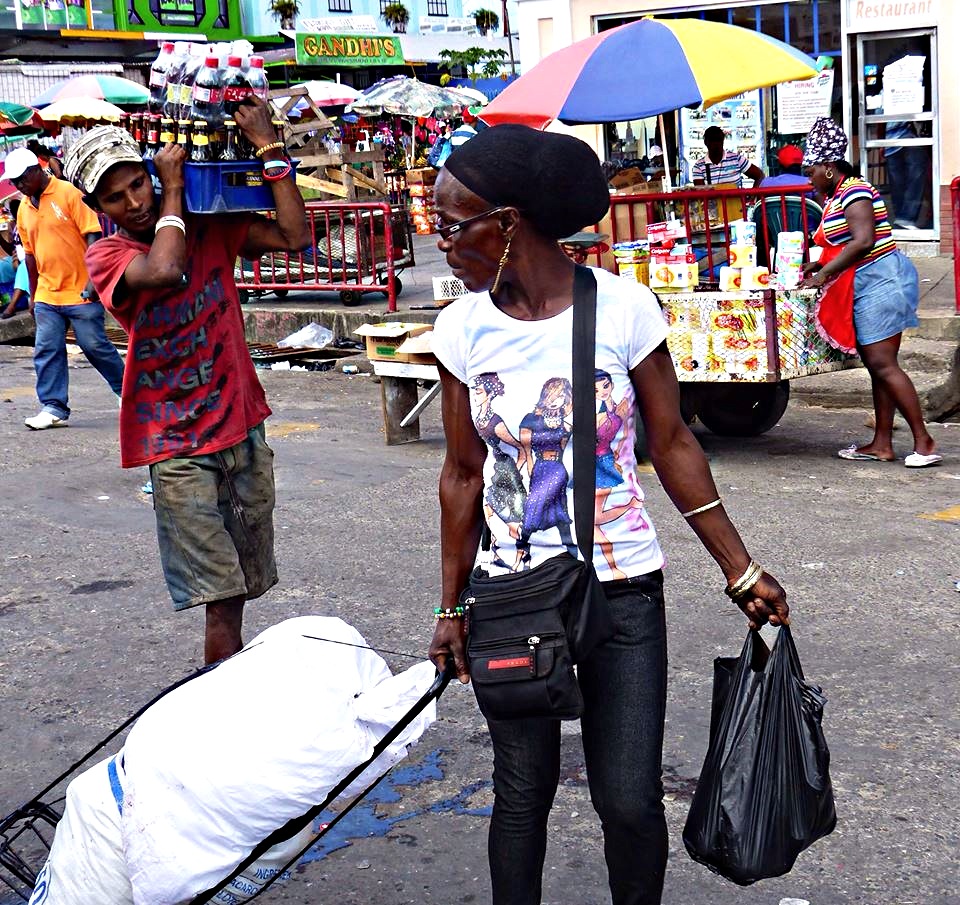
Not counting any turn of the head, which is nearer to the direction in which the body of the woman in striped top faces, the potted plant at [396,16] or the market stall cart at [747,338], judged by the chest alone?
the market stall cart

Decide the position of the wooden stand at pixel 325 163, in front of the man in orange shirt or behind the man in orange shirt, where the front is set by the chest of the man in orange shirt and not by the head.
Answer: behind

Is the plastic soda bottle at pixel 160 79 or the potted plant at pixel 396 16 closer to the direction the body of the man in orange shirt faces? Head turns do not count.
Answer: the plastic soda bottle

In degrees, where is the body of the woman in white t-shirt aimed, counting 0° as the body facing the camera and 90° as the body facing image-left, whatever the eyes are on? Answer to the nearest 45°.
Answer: approximately 0°

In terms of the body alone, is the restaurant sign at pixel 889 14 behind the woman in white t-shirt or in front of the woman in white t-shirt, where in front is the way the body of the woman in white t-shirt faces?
behind

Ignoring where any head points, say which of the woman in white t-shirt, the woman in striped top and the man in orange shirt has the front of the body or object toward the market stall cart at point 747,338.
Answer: the woman in striped top

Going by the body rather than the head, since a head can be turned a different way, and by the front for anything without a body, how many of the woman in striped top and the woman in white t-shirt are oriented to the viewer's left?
1

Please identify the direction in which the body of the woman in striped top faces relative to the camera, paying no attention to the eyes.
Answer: to the viewer's left

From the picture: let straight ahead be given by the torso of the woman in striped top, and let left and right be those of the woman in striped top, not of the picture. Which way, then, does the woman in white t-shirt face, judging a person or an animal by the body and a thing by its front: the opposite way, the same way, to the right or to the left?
to the left

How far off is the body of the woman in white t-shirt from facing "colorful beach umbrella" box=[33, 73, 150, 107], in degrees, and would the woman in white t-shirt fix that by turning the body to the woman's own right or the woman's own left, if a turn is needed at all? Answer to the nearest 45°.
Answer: approximately 180°
